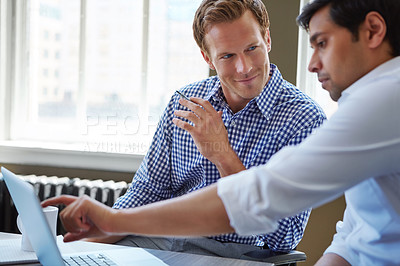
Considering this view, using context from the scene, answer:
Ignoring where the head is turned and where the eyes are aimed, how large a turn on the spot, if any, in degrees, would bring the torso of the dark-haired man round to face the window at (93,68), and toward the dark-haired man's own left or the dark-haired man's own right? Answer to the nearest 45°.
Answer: approximately 45° to the dark-haired man's own right

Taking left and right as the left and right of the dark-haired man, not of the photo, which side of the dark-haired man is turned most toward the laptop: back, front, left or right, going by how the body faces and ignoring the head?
front

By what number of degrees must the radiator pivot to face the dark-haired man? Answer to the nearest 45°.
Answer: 0° — it already faces them

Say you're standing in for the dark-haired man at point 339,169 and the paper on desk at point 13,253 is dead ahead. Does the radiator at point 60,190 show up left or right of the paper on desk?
right

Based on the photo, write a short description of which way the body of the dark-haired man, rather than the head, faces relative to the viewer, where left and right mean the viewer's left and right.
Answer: facing to the left of the viewer

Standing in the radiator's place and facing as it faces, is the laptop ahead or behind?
ahead

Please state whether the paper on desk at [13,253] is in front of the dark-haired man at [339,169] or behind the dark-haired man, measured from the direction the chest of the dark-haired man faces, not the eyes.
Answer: in front

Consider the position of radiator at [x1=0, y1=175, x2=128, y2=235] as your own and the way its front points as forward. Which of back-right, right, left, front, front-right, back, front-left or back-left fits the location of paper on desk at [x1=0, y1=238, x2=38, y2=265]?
front

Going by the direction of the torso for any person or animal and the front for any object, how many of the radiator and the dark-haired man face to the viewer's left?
1

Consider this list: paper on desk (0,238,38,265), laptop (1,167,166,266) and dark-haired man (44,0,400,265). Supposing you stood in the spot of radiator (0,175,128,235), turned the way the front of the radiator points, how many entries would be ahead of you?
3

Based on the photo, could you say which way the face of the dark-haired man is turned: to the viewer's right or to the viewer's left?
to the viewer's left

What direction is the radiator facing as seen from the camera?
toward the camera

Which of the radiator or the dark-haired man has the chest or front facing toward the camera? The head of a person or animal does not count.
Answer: the radiator

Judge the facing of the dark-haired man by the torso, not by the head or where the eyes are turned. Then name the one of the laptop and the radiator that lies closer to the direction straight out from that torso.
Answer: the laptop

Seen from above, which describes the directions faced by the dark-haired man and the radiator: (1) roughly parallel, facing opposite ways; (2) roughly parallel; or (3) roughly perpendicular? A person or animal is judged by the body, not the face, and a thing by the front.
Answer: roughly perpendicular

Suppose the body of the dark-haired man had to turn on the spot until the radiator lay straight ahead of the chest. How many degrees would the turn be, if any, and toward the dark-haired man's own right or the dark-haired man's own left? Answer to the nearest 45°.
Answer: approximately 45° to the dark-haired man's own right
